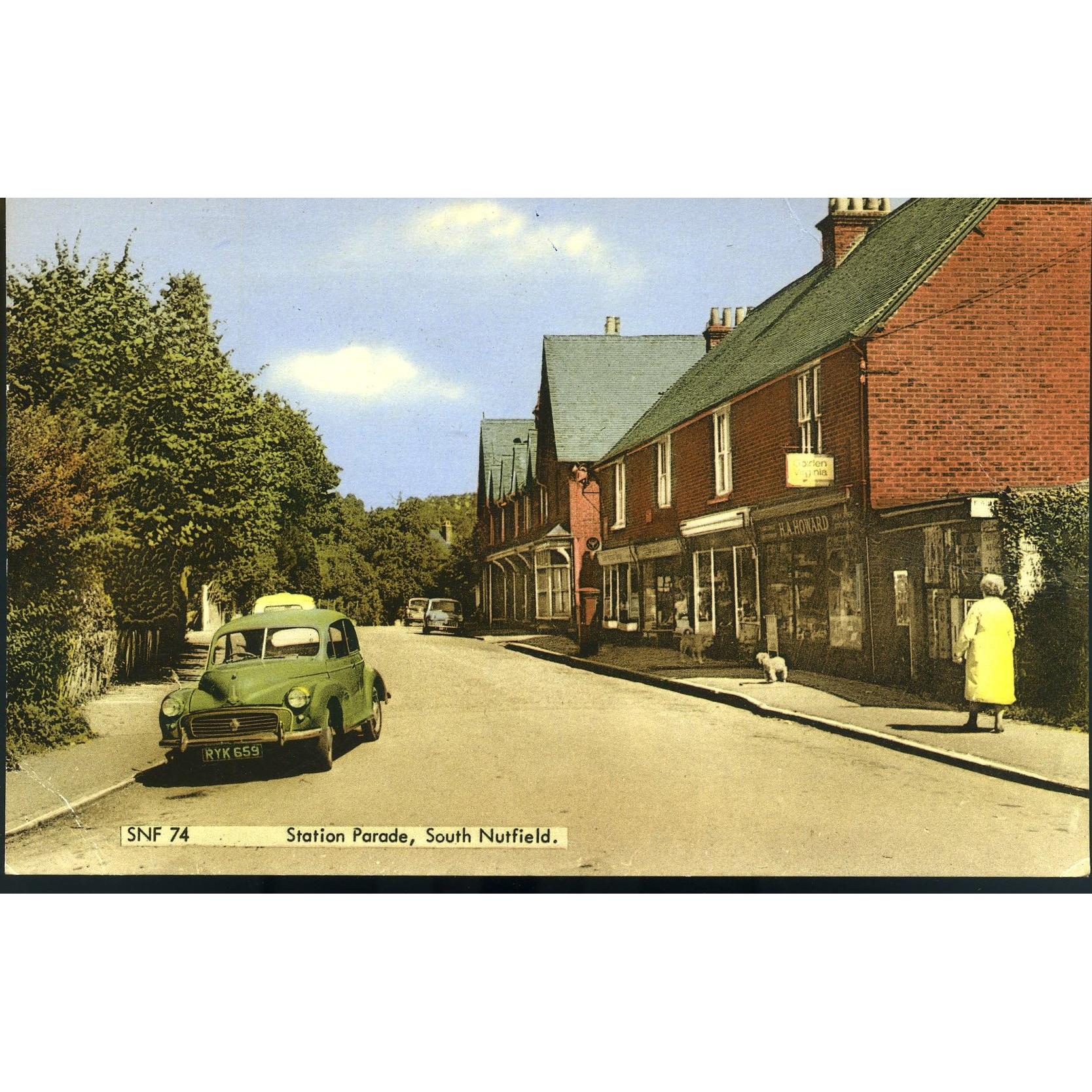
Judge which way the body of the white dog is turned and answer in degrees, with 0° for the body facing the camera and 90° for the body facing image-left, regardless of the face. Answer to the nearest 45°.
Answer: approximately 90°

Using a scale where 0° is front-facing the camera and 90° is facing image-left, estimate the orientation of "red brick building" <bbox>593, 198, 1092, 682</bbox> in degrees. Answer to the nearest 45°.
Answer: approximately 45°

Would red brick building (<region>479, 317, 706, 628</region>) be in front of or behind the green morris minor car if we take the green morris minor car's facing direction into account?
behind

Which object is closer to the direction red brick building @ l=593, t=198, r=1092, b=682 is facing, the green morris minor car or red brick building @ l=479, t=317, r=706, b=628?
the green morris minor car

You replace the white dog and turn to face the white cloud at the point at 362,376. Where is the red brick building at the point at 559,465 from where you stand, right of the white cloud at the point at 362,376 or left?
right

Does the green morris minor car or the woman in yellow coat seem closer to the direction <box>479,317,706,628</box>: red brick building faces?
the green morris minor car

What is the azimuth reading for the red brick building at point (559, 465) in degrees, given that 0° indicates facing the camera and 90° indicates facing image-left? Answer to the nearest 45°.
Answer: approximately 90°

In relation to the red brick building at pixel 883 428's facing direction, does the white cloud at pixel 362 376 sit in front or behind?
in front

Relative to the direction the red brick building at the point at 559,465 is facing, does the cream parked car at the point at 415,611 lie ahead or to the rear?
ahead
